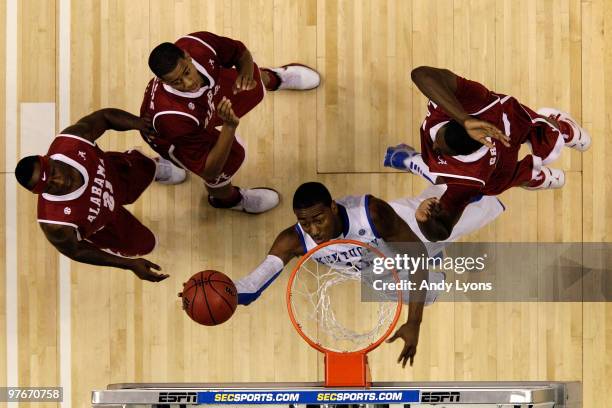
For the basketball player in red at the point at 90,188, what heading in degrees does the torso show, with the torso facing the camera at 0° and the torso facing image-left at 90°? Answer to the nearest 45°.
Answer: approximately 270°

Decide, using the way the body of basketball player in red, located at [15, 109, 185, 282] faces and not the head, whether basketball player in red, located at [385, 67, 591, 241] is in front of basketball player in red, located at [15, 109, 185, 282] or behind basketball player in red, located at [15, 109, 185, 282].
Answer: in front

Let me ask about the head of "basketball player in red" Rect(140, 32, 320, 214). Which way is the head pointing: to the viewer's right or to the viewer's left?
to the viewer's right
